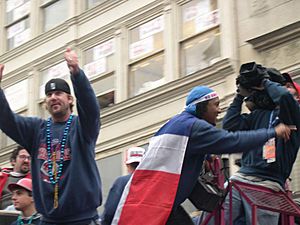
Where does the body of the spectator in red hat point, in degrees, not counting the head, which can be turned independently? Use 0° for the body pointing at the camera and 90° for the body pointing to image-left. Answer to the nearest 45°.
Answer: approximately 45°

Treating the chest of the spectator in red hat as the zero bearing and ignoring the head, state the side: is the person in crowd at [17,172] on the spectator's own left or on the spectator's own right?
on the spectator's own right

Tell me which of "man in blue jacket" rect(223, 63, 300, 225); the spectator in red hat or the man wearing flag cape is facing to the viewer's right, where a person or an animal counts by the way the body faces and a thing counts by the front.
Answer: the man wearing flag cape

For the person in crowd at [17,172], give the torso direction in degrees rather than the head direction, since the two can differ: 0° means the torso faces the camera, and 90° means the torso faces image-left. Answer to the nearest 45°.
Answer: approximately 315°

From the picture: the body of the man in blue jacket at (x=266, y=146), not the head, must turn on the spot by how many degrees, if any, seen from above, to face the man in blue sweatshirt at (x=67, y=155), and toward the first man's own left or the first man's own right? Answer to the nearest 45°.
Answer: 0° — they already face them

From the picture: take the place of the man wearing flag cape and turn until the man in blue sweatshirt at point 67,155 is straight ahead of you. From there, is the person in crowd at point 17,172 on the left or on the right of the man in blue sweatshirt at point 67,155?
right

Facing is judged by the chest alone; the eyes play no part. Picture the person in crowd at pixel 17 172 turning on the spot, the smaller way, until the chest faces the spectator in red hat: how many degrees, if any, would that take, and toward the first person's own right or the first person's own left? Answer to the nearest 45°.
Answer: approximately 45° to the first person's own right

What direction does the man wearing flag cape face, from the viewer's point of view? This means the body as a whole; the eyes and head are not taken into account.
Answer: to the viewer's right

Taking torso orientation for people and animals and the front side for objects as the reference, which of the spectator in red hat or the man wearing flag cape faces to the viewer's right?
the man wearing flag cape
